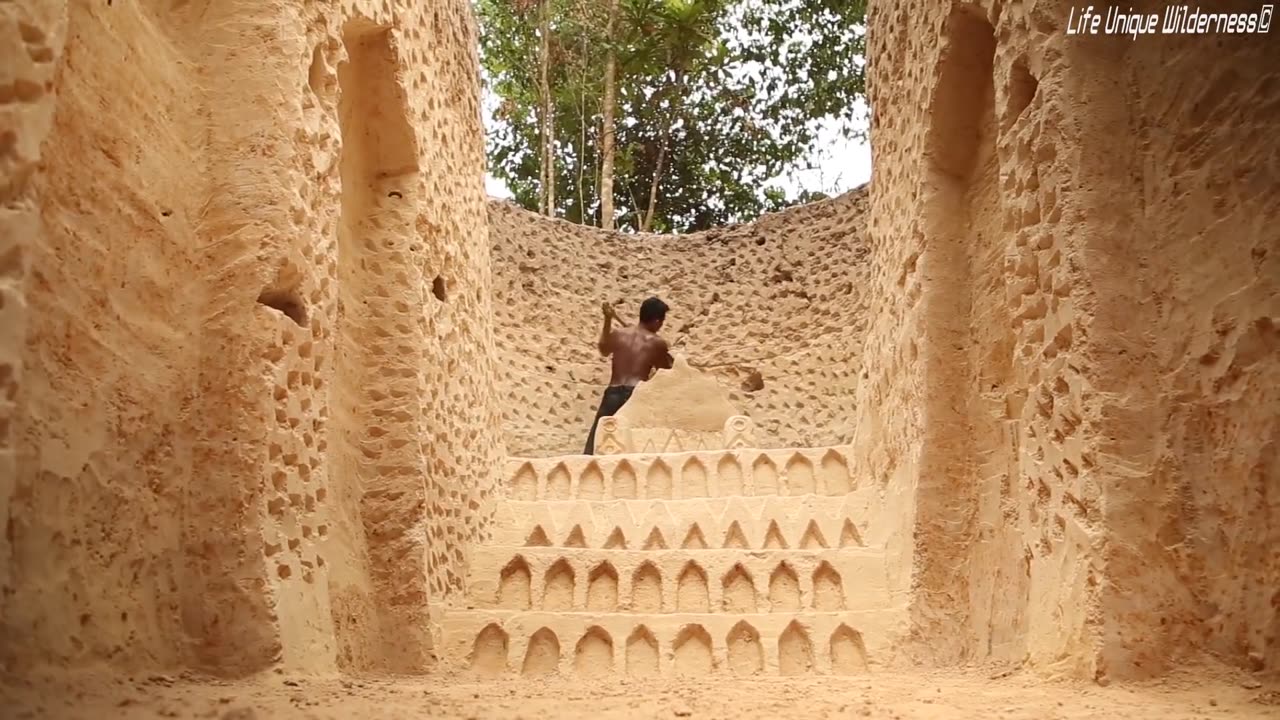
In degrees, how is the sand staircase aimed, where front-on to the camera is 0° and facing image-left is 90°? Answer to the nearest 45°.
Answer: approximately 0°

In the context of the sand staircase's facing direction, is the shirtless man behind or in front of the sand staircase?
behind

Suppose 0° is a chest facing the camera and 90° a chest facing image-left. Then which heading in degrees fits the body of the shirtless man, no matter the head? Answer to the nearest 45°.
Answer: approximately 225°

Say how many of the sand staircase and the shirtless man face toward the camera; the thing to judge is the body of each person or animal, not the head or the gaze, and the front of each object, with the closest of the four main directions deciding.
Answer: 1
